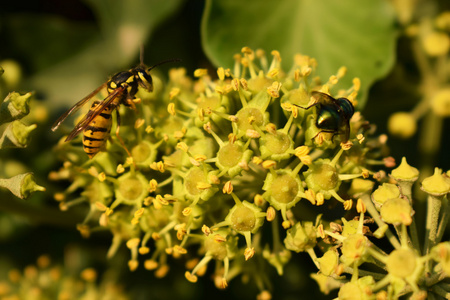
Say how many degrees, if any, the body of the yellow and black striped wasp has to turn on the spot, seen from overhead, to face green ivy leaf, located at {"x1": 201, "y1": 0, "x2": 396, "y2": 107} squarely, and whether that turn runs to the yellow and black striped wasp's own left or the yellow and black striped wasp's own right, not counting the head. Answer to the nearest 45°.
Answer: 0° — it already faces it

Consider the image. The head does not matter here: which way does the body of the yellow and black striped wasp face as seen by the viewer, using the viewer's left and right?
facing to the right of the viewer

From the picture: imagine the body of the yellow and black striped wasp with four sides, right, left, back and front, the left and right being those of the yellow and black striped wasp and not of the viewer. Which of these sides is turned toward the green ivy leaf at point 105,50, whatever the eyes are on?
left
